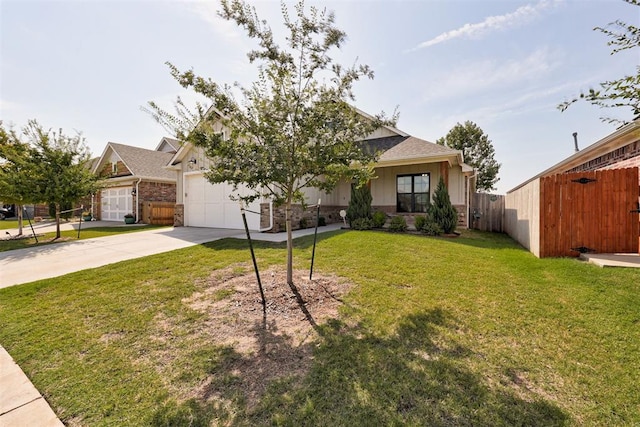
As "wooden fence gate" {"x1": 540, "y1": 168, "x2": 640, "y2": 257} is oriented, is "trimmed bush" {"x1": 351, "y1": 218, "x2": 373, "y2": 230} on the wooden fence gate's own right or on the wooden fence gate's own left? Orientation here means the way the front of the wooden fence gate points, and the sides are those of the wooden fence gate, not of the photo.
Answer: on the wooden fence gate's own right

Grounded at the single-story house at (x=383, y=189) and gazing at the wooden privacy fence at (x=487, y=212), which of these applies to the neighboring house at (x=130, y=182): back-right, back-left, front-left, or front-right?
back-left

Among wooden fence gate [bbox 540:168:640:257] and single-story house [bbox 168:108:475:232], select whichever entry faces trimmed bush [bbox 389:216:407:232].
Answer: the single-story house

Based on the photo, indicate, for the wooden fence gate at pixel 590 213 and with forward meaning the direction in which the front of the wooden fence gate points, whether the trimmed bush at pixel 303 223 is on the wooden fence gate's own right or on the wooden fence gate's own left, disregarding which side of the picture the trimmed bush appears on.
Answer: on the wooden fence gate's own right

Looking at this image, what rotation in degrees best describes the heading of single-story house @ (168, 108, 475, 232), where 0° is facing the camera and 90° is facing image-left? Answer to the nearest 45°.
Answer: approximately 0°

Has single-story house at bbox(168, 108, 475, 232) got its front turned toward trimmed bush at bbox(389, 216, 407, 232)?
yes
